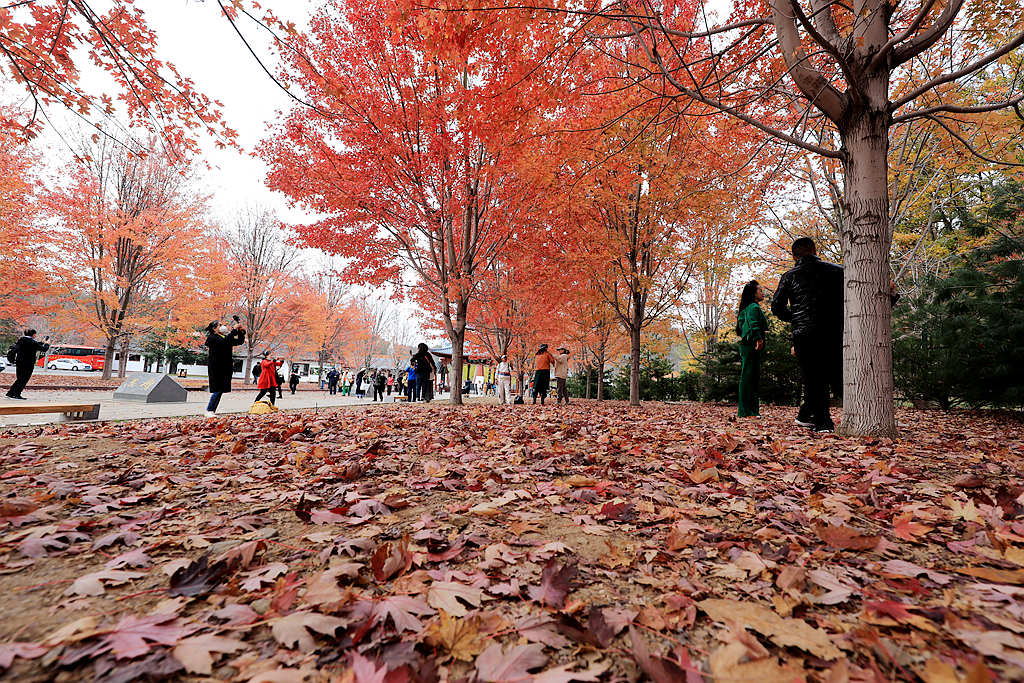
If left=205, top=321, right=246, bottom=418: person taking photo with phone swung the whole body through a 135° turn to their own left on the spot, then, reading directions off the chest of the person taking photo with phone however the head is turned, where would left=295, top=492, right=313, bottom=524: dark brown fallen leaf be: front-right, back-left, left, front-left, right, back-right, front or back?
back-left

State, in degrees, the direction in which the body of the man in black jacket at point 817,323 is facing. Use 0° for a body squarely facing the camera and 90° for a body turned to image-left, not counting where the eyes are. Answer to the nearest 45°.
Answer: approximately 135°

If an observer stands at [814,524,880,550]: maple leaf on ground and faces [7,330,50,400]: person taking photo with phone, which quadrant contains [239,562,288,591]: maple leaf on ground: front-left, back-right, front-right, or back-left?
front-left

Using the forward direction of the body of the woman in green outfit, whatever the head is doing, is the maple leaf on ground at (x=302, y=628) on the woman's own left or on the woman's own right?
on the woman's own right

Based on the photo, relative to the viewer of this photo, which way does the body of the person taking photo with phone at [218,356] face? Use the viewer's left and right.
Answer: facing to the right of the viewer

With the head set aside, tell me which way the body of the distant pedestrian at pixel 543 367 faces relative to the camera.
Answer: away from the camera

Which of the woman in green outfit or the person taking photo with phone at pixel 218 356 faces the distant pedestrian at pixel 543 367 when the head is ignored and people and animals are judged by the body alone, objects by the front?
the person taking photo with phone

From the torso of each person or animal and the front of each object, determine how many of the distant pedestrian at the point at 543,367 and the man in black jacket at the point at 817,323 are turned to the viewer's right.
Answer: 0

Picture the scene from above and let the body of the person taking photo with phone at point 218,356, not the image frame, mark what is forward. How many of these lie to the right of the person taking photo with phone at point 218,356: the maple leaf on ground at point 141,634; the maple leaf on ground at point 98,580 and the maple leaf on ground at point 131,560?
3

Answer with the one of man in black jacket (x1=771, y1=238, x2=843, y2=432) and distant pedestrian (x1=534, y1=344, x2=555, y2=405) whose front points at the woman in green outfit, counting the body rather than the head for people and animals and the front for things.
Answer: the man in black jacket

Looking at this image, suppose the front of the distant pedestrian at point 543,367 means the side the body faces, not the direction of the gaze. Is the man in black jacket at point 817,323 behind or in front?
behind

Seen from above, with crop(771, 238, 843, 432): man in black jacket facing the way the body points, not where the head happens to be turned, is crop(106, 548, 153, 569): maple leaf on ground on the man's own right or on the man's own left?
on the man's own left
